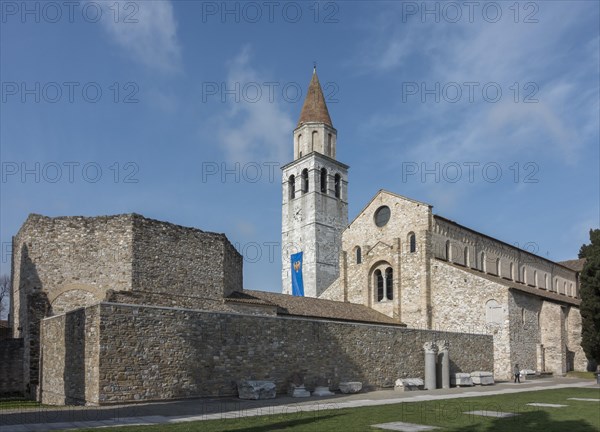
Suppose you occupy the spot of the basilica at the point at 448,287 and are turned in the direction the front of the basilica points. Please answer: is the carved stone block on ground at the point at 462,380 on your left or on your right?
on your left

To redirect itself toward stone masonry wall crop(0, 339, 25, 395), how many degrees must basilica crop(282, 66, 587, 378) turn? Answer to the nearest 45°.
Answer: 0° — it already faces it

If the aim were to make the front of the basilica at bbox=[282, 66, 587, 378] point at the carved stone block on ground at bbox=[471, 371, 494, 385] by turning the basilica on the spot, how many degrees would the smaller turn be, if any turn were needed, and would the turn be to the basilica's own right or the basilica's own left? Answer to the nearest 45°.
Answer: approximately 45° to the basilica's own left

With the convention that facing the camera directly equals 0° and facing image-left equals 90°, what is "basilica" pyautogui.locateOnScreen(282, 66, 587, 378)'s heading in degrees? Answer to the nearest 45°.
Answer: approximately 45°
